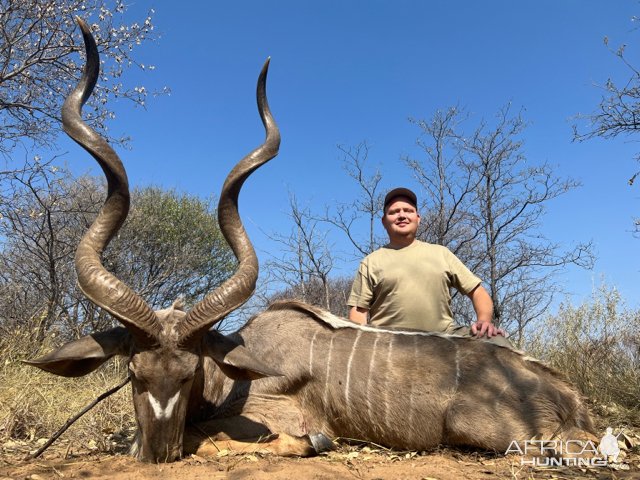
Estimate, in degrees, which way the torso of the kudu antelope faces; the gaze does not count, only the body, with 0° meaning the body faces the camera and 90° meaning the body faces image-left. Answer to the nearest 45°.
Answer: approximately 45°
